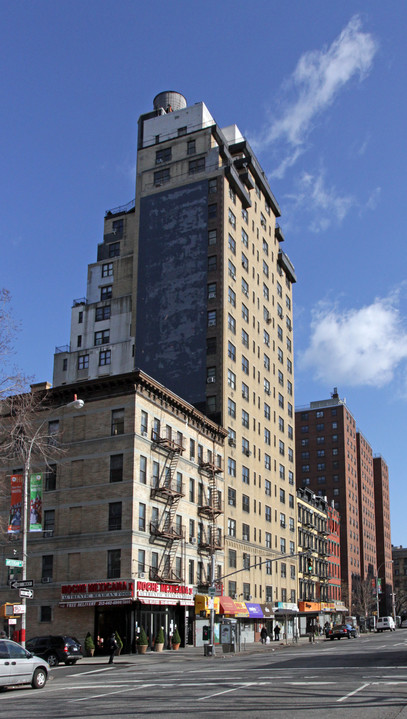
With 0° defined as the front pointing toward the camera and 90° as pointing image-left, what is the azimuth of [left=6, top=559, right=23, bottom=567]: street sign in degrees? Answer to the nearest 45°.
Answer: approximately 0°

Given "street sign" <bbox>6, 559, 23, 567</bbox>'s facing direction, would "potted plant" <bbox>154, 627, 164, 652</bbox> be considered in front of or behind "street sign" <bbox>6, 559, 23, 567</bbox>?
behind

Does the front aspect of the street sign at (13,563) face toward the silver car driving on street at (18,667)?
yes
